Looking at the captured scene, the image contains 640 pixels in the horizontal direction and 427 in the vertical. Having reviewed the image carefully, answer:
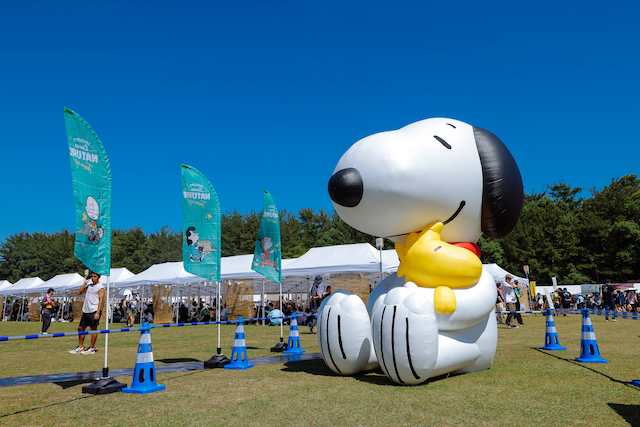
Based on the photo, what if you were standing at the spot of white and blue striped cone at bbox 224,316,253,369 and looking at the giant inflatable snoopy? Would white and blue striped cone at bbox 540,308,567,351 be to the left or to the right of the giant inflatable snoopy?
left

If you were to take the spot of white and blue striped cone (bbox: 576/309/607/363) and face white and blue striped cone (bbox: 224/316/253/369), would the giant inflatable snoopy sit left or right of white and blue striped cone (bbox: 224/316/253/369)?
left

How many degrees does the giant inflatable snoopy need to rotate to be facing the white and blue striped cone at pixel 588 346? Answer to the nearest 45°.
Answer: approximately 180°

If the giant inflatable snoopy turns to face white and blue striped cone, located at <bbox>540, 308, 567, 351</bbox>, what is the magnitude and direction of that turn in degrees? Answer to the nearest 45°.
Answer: approximately 180°

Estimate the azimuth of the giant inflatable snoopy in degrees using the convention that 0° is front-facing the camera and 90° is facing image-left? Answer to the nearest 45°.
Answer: approximately 45°

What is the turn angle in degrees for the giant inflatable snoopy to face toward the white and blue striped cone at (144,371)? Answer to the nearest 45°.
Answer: approximately 45° to its right

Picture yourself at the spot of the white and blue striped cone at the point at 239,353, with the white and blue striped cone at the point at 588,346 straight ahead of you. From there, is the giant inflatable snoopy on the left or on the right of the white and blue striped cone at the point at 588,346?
right

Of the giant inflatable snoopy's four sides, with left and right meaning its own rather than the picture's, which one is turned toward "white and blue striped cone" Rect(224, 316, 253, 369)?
right

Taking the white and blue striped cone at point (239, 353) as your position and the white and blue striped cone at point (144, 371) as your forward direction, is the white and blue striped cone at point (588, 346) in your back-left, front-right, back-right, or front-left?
back-left

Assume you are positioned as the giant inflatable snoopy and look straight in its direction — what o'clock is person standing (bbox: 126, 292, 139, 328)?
The person standing is roughly at 3 o'clock from the giant inflatable snoopy.

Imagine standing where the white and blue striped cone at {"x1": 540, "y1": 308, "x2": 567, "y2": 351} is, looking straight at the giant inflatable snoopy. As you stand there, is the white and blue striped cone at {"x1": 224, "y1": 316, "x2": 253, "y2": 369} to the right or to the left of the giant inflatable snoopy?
right
